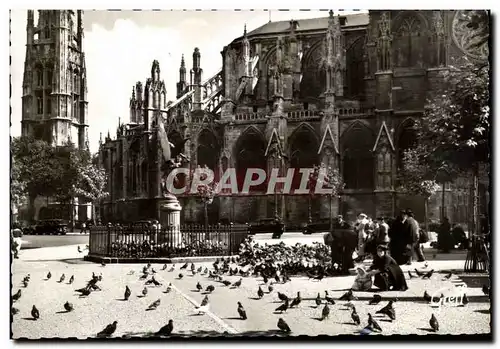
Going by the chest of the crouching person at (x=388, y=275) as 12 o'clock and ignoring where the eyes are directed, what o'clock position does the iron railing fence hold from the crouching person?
The iron railing fence is roughly at 2 o'clock from the crouching person.

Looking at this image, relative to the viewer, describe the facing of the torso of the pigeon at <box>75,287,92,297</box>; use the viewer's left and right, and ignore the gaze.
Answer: facing to the right of the viewer

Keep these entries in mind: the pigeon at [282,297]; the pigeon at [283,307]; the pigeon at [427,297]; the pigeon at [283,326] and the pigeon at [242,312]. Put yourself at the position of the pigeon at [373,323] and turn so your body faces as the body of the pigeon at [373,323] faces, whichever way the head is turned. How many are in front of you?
4
